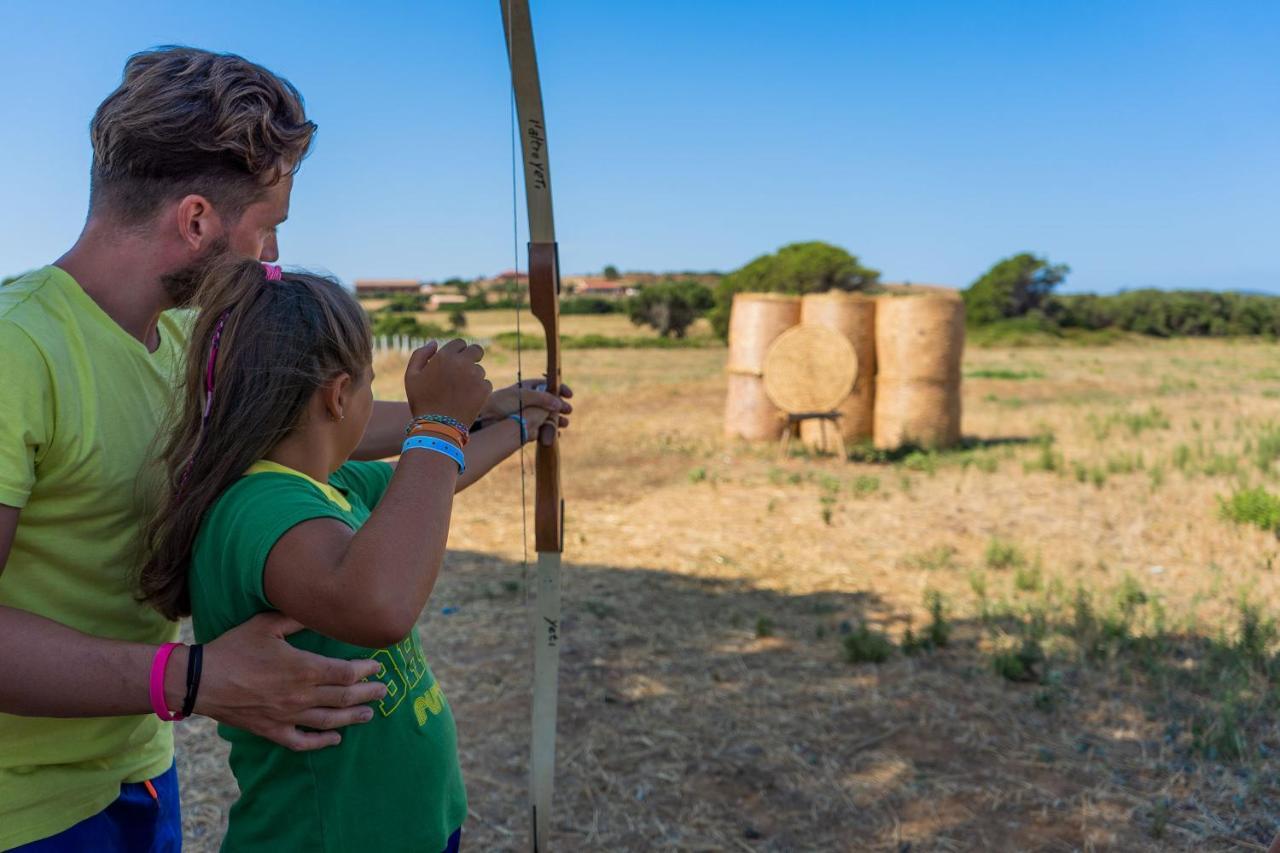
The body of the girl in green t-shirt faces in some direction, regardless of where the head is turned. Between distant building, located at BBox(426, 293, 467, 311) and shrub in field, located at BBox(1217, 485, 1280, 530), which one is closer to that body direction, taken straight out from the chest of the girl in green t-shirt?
the shrub in field

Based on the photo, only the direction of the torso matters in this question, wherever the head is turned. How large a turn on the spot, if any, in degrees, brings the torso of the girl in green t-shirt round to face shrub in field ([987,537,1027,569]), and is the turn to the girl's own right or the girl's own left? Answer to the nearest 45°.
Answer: approximately 45° to the girl's own left

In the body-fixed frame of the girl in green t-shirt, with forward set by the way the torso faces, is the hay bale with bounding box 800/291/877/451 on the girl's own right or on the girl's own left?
on the girl's own left

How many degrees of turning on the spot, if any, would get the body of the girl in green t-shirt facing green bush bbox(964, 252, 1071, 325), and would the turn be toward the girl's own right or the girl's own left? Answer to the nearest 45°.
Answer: approximately 45° to the girl's own left

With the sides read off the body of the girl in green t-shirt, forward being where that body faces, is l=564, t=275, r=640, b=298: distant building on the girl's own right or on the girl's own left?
on the girl's own left

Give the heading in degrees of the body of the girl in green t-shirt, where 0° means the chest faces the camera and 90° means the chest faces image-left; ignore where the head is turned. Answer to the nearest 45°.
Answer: approximately 270°

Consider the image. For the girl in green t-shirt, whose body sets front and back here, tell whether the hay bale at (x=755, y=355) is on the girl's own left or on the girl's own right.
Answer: on the girl's own left

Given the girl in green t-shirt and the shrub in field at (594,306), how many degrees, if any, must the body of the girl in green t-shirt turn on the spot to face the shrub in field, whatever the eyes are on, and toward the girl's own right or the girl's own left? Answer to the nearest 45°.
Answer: approximately 90° to the girl's own left

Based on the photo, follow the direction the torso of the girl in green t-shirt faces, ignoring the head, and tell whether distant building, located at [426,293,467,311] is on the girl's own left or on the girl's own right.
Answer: on the girl's own left

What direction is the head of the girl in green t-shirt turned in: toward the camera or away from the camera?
away from the camera
